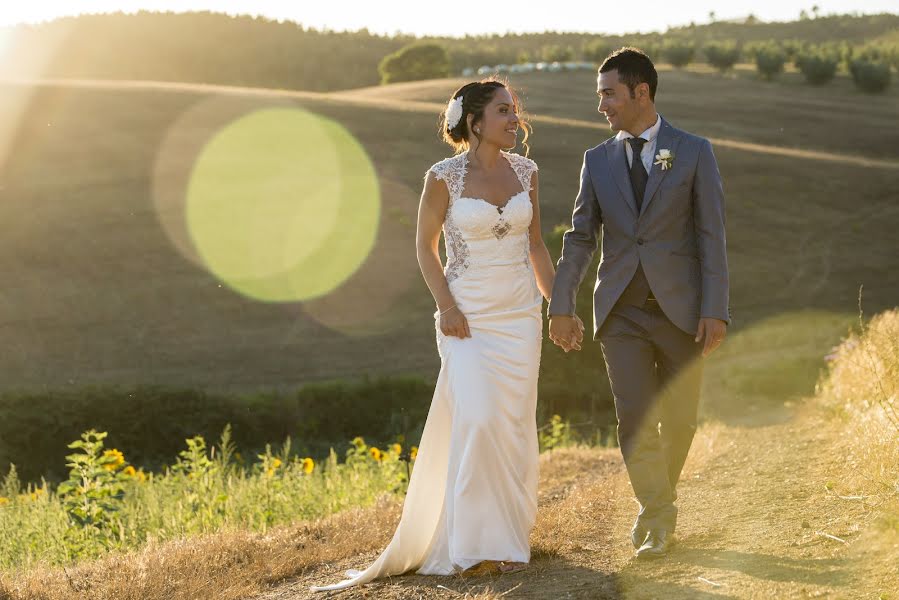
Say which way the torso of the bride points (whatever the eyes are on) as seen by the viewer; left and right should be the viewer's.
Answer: facing the viewer and to the right of the viewer

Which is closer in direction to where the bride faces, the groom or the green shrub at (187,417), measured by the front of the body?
the groom

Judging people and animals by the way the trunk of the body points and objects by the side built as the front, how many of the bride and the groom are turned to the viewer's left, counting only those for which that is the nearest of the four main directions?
0

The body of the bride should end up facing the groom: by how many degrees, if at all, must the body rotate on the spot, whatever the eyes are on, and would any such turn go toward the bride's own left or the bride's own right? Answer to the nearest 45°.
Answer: approximately 45° to the bride's own left

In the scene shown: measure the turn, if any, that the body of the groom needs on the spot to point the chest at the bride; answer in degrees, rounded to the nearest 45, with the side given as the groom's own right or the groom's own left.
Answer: approximately 90° to the groom's own right

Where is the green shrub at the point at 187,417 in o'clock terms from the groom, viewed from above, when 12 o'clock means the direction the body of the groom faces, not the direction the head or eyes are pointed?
The green shrub is roughly at 5 o'clock from the groom.

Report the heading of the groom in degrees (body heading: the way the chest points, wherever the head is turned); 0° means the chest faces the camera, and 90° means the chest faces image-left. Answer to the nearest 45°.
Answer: approximately 0°
